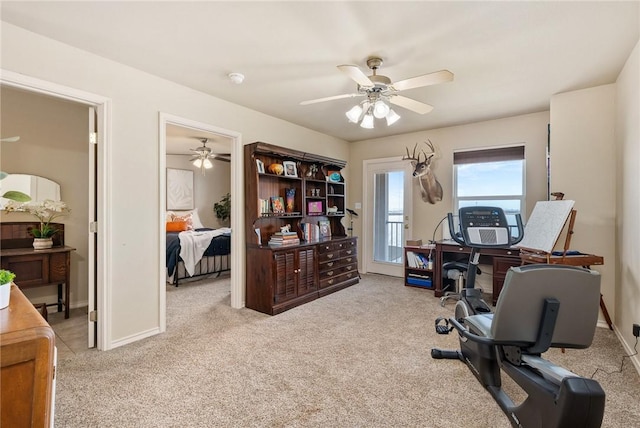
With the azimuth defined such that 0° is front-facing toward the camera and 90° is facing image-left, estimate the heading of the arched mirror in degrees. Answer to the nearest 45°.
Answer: approximately 0°

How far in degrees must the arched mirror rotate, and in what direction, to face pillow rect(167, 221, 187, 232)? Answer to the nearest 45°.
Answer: approximately 135° to its left

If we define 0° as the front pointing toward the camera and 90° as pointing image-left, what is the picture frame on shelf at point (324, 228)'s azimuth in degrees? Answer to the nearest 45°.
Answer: approximately 315°

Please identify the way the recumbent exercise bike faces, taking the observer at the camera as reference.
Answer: facing away from the viewer and to the left of the viewer

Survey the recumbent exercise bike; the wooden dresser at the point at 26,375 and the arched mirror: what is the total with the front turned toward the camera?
1

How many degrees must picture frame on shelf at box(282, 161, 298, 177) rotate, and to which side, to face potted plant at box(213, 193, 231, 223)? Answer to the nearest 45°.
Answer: approximately 180°

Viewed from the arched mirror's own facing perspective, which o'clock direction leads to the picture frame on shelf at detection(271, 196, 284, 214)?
The picture frame on shelf is roughly at 10 o'clock from the arched mirror.

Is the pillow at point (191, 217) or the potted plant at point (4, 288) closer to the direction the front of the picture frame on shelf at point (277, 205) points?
the potted plant

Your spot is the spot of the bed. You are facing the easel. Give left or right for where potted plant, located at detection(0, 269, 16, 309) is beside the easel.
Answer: right

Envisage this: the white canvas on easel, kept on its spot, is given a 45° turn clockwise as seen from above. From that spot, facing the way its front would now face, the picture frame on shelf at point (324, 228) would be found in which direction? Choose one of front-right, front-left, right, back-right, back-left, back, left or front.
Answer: front

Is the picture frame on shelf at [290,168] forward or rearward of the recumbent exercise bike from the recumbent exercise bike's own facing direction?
forward

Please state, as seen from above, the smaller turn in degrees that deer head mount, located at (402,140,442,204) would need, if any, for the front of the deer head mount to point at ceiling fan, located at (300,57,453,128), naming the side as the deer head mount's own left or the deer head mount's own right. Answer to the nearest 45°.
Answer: approximately 45° to the deer head mount's own left

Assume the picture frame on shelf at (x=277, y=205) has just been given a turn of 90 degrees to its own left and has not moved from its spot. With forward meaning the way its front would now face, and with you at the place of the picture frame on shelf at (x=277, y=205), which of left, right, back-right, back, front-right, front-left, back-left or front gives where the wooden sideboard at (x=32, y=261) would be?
back-left

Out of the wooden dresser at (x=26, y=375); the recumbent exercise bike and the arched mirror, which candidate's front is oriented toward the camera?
the arched mirror
